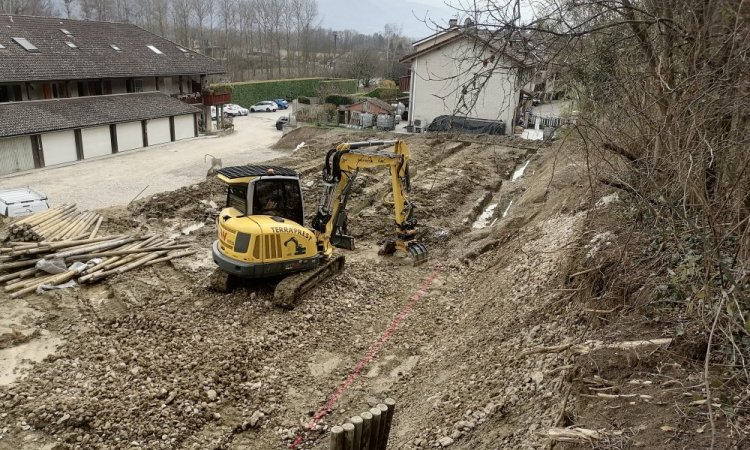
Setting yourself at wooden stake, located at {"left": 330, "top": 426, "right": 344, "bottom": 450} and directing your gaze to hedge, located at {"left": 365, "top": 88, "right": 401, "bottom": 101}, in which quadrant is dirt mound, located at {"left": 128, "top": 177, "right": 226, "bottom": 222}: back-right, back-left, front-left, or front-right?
front-left

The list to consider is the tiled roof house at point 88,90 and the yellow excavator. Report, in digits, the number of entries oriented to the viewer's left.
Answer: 0

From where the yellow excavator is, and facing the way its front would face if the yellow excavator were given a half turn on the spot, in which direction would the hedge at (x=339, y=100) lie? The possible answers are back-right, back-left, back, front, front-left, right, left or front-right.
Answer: back-right

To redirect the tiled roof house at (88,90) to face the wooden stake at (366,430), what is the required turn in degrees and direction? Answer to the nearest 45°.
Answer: approximately 45° to its right

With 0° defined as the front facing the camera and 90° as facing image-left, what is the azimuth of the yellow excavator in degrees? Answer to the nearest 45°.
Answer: approximately 225°

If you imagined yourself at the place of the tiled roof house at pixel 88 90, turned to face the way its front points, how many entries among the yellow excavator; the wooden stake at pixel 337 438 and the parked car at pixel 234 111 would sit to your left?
1

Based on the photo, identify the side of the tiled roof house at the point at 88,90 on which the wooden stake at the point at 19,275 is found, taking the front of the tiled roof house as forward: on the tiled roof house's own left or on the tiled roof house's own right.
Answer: on the tiled roof house's own right

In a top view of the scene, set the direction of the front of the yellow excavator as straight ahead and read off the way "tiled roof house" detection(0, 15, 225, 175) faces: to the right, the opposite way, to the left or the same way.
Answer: to the right

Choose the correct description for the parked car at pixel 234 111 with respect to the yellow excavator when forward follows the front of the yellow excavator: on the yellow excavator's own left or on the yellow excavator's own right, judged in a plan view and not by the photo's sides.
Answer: on the yellow excavator's own left

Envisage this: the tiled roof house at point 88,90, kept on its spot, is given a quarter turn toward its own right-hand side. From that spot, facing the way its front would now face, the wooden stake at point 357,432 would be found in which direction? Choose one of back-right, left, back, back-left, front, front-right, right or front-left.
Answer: front-left

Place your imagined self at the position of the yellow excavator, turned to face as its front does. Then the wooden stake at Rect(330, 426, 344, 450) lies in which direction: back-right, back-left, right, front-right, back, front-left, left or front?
back-right

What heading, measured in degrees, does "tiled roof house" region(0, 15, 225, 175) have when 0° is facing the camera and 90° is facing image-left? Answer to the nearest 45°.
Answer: approximately 315°

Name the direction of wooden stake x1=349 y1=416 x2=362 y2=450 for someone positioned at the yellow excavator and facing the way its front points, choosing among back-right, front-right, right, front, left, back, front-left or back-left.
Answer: back-right

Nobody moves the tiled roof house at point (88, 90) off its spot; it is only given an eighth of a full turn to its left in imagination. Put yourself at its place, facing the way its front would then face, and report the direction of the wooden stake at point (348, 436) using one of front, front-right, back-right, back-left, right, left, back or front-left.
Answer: right

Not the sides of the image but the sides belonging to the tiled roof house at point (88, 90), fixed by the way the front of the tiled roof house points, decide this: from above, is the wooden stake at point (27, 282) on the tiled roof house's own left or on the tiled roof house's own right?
on the tiled roof house's own right

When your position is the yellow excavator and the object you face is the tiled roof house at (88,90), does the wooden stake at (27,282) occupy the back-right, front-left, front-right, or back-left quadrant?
front-left

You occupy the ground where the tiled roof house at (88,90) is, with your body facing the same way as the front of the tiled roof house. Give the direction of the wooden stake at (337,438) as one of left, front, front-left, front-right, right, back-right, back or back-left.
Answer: front-right
